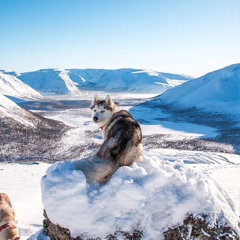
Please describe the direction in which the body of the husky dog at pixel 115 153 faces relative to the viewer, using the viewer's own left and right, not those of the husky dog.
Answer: facing away from the viewer and to the left of the viewer
